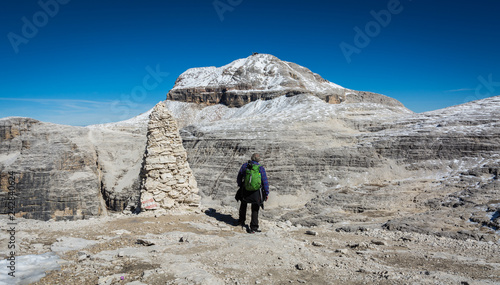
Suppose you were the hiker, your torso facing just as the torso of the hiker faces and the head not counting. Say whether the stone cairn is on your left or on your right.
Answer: on your left

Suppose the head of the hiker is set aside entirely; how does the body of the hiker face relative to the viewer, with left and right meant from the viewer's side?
facing away from the viewer
